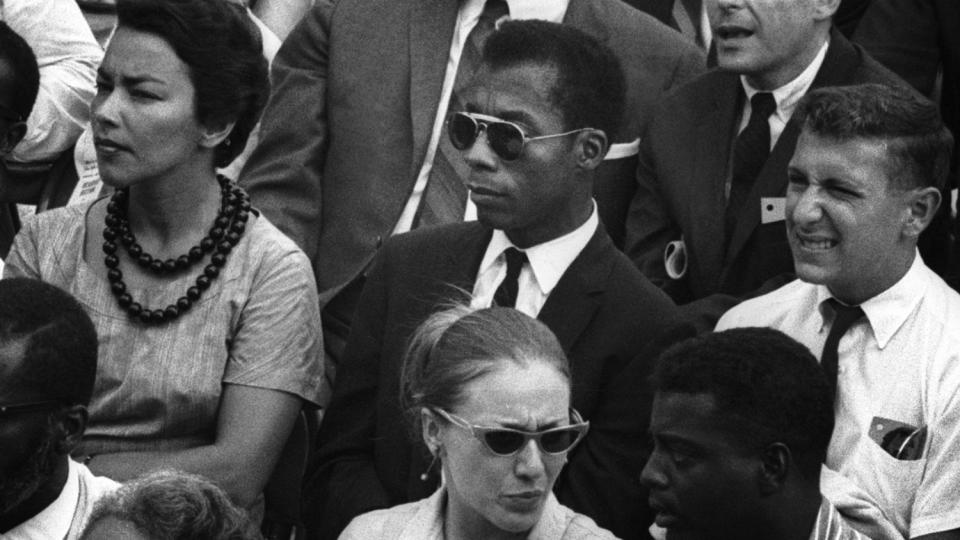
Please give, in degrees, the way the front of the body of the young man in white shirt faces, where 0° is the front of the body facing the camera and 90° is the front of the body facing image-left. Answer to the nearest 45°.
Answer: approximately 45°

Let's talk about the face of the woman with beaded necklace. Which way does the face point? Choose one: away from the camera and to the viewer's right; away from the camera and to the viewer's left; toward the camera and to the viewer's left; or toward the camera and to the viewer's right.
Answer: toward the camera and to the viewer's left

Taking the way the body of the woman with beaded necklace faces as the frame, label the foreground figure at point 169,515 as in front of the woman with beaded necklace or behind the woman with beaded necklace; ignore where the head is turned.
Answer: in front

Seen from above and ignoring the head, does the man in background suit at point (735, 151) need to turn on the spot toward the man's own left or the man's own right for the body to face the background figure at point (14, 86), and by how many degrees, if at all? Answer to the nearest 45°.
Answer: approximately 45° to the man's own right

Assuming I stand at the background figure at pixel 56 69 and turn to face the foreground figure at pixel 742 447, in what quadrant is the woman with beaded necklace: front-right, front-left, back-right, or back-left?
front-right

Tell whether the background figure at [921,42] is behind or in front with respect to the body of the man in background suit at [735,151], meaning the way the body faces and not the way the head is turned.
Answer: behind

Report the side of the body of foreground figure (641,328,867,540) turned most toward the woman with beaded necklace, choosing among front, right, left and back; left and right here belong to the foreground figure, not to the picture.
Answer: front

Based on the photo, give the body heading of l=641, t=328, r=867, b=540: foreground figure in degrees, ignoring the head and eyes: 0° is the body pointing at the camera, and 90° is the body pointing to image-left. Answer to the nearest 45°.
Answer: approximately 90°

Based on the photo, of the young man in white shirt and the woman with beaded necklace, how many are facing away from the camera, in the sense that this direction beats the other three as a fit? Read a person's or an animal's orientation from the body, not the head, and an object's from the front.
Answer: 0

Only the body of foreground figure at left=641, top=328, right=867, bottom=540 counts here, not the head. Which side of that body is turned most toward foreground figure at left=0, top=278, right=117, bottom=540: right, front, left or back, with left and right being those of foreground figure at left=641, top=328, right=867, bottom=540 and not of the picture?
front
